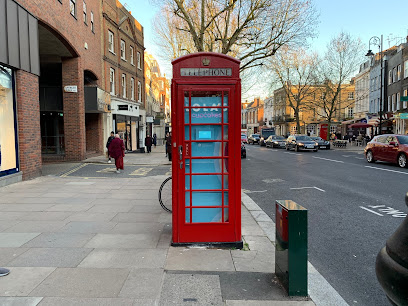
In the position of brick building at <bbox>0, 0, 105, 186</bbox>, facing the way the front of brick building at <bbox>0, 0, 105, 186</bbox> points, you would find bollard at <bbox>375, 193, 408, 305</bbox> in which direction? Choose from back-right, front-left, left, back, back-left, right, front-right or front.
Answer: front-right

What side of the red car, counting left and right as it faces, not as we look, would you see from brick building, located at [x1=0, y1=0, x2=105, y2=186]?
right

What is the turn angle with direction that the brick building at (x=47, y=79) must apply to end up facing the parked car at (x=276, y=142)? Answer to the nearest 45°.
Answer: approximately 90° to its left

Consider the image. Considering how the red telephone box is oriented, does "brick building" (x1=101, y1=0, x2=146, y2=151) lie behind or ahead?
behind

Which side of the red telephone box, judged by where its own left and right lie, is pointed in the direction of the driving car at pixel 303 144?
back

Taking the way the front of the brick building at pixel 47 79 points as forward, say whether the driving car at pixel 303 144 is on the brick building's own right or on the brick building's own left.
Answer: on the brick building's own left

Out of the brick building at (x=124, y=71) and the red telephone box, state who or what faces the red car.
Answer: the brick building
